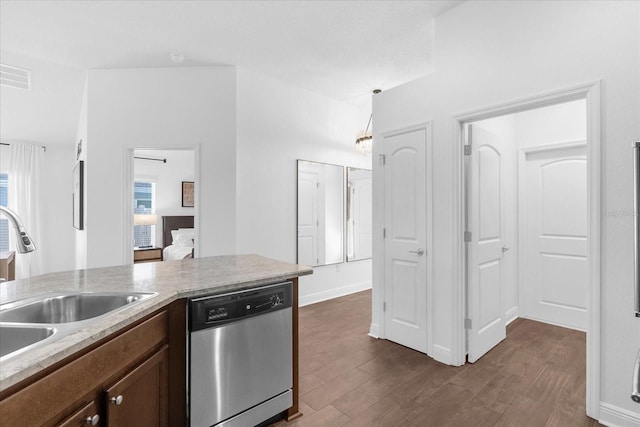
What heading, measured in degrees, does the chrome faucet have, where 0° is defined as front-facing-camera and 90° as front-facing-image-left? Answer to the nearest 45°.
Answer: approximately 315°

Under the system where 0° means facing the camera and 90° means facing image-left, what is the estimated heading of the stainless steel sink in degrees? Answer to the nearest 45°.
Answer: approximately 315°

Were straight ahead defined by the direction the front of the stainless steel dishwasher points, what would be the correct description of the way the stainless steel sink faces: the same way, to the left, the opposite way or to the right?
the same way

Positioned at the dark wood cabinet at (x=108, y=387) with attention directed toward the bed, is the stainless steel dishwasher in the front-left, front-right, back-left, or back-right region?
front-right

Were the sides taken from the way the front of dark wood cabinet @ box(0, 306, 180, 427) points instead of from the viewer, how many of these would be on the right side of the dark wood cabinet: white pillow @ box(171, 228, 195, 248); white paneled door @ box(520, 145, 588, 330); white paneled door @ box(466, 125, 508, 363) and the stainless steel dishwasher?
0

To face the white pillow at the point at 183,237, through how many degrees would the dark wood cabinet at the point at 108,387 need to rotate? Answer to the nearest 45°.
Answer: approximately 135° to its left

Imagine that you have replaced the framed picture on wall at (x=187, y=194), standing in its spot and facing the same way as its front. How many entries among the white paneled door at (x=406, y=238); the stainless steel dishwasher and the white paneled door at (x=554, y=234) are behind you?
0

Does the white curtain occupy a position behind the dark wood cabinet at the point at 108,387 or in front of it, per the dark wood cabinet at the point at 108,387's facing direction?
behind

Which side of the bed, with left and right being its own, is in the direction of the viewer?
front

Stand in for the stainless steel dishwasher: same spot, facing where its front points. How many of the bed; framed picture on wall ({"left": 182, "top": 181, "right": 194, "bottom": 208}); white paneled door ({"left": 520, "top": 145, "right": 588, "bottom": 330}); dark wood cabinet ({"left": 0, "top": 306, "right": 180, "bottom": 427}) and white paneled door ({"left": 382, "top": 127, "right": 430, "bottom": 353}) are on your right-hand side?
1

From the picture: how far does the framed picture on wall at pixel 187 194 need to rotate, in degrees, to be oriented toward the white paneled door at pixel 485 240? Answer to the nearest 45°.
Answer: approximately 45° to its left

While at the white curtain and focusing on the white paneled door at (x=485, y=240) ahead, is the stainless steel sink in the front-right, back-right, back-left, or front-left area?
front-right

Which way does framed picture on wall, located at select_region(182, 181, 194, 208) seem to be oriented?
toward the camera
